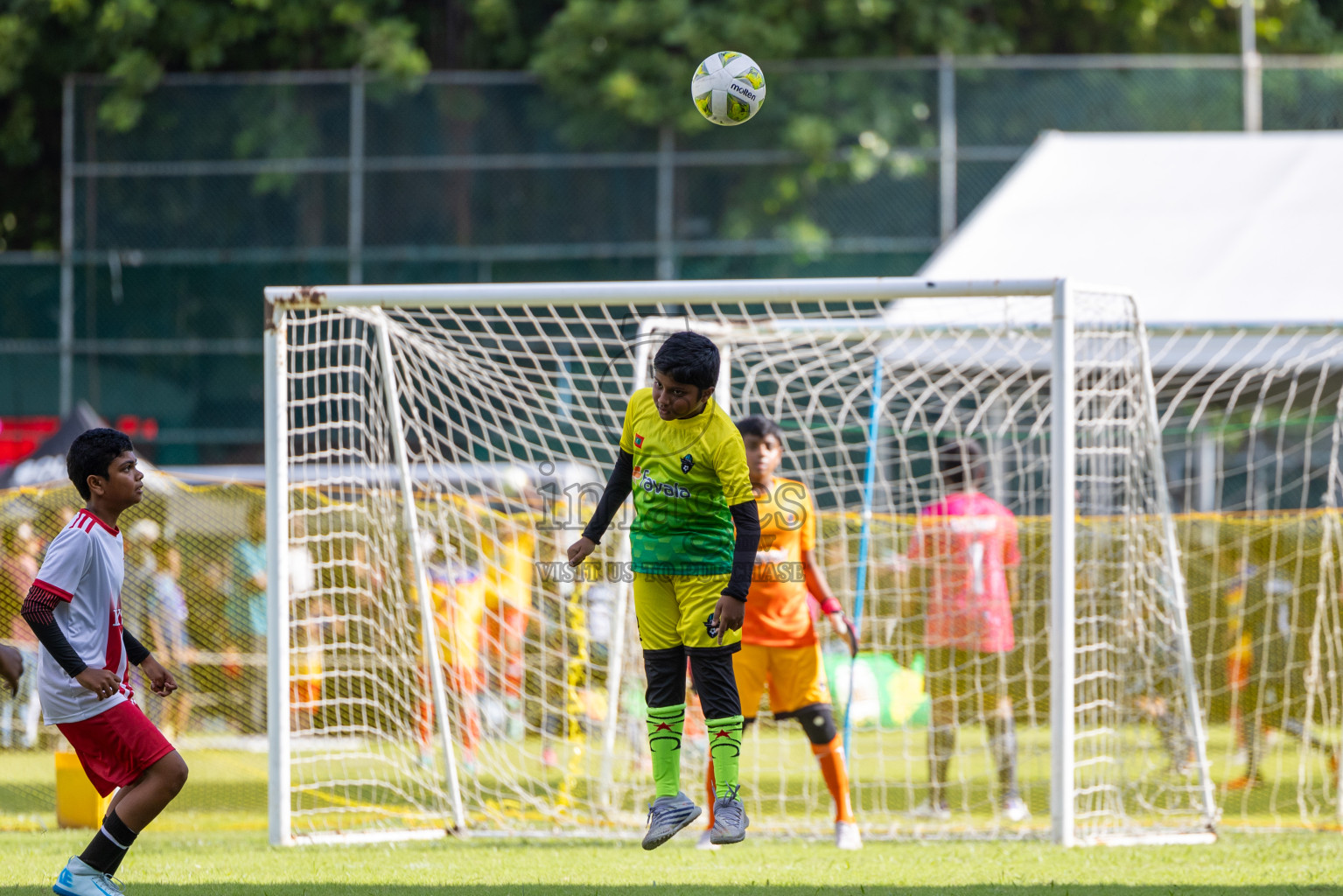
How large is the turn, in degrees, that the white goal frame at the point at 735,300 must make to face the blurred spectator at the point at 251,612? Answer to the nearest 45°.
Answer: approximately 135° to its right

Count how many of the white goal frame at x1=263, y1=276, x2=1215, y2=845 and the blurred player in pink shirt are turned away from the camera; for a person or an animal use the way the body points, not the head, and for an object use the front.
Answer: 1

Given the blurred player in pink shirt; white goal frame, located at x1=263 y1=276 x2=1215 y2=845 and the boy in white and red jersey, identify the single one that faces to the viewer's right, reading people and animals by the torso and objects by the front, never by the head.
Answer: the boy in white and red jersey

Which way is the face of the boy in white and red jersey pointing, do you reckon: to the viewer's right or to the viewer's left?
to the viewer's right

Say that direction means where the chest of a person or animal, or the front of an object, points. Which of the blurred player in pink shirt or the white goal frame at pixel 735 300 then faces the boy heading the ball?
the white goal frame

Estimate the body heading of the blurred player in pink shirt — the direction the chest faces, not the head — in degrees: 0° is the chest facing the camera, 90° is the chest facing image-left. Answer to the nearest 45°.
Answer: approximately 180°

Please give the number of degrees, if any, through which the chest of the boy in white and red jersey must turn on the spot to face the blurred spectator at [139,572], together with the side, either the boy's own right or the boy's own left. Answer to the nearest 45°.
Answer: approximately 90° to the boy's own left

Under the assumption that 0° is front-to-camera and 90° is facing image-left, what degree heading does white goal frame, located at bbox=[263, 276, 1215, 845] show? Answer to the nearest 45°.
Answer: approximately 0°

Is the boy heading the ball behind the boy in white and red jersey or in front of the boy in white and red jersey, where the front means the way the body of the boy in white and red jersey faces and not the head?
in front

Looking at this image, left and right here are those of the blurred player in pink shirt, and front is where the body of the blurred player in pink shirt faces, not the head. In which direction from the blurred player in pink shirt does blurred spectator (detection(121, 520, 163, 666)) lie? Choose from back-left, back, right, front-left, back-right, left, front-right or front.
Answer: left
